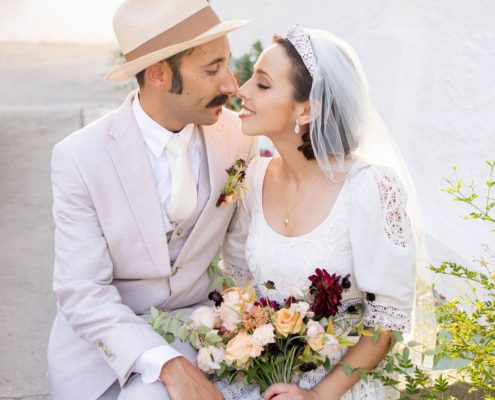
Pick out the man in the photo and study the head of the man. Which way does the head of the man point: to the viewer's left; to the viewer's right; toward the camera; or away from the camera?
to the viewer's right

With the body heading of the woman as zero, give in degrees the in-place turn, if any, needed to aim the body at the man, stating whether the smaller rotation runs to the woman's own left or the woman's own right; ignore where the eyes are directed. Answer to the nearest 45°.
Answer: approximately 45° to the woman's own right

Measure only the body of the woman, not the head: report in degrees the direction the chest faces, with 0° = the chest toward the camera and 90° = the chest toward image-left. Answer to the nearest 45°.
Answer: approximately 45°

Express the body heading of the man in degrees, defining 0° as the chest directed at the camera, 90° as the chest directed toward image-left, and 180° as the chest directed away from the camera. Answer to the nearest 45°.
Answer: approximately 315°

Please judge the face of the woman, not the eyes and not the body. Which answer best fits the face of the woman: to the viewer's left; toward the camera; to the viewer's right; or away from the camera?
to the viewer's left
